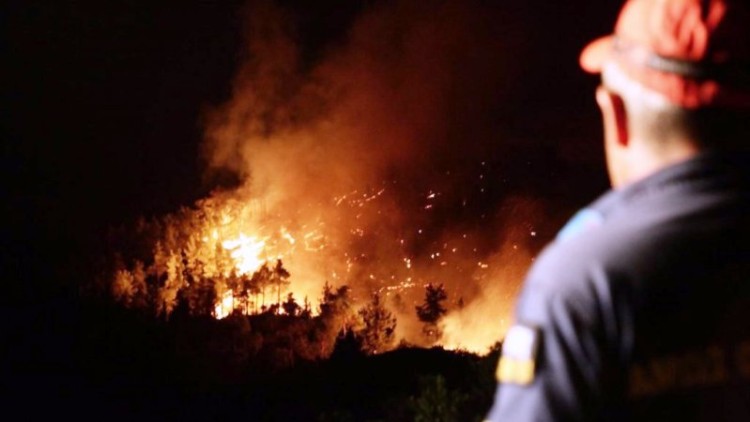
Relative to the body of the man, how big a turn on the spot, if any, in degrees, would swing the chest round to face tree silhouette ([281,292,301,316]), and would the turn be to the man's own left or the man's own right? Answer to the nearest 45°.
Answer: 0° — they already face it

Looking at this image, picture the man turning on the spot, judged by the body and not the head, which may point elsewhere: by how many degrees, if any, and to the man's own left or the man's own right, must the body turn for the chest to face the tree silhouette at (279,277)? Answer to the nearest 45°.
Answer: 0° — they already face it

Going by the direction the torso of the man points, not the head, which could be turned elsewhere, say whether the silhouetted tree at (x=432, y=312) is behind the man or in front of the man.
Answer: in front

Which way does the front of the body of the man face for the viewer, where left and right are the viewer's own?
facing away from the viewer and to the left of the viewer

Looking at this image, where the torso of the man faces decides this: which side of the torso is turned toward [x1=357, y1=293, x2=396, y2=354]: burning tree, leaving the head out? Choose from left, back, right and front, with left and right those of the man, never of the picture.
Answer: front

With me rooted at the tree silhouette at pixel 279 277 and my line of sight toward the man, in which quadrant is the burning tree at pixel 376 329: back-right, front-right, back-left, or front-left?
front-left

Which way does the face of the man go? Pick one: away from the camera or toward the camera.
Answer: away from the camera

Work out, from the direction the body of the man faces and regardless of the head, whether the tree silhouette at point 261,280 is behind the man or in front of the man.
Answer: in front
